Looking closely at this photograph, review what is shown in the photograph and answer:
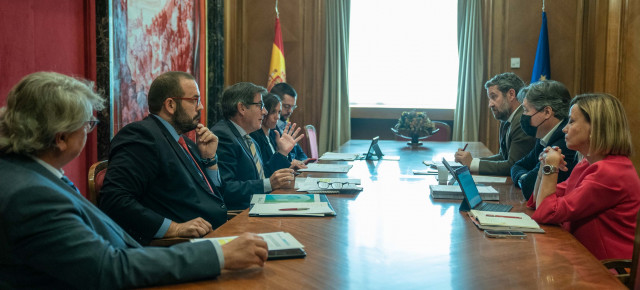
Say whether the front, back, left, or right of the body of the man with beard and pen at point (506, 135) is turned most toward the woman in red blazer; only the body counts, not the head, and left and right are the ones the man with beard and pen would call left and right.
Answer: left

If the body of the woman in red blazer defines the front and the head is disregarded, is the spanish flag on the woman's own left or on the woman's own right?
on the woman's own right

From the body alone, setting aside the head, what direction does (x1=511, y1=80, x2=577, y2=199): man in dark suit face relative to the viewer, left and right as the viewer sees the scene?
facing to the left of the viewer

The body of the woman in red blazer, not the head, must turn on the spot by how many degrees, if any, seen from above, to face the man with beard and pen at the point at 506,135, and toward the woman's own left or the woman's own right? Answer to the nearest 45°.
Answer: approximately 90° to the woman's own right

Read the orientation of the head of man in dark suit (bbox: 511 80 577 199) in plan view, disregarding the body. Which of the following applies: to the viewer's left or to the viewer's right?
to the viewer's left

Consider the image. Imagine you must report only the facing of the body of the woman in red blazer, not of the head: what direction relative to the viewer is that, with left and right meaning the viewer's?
facing to the left of the viewer

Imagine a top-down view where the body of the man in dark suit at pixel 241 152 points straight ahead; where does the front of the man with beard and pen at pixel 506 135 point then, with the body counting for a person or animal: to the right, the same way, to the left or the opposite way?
the opposite way

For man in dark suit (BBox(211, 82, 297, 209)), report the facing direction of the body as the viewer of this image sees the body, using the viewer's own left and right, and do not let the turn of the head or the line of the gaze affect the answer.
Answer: facing to the right of the viewer

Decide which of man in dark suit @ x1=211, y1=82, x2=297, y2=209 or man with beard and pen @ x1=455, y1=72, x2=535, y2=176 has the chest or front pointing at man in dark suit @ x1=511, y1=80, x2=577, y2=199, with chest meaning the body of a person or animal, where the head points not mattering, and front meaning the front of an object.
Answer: man in dark suit @ x1=211, y1=82, x2=297, y2=209

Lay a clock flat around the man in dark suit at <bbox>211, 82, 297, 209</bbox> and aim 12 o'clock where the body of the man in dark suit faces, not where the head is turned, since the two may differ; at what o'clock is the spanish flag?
The spanish flag is roughly at 9 o'clock from the man in dark suit.

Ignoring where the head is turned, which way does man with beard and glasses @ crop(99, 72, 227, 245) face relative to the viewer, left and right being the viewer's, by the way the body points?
facing to the right of the viewer

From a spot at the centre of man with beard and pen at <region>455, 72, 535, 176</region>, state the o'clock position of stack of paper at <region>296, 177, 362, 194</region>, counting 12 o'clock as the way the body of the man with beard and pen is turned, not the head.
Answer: The stack of paper is roughly at 10 o'clock from the man with beard and pen.

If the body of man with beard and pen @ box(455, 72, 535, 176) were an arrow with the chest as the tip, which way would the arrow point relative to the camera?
to the viewer's left

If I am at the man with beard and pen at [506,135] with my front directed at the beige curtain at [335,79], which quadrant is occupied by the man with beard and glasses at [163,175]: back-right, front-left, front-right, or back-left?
back-left

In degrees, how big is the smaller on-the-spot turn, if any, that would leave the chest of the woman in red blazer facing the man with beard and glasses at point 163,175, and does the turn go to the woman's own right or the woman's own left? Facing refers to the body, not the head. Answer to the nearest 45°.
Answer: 0° — they already face them
